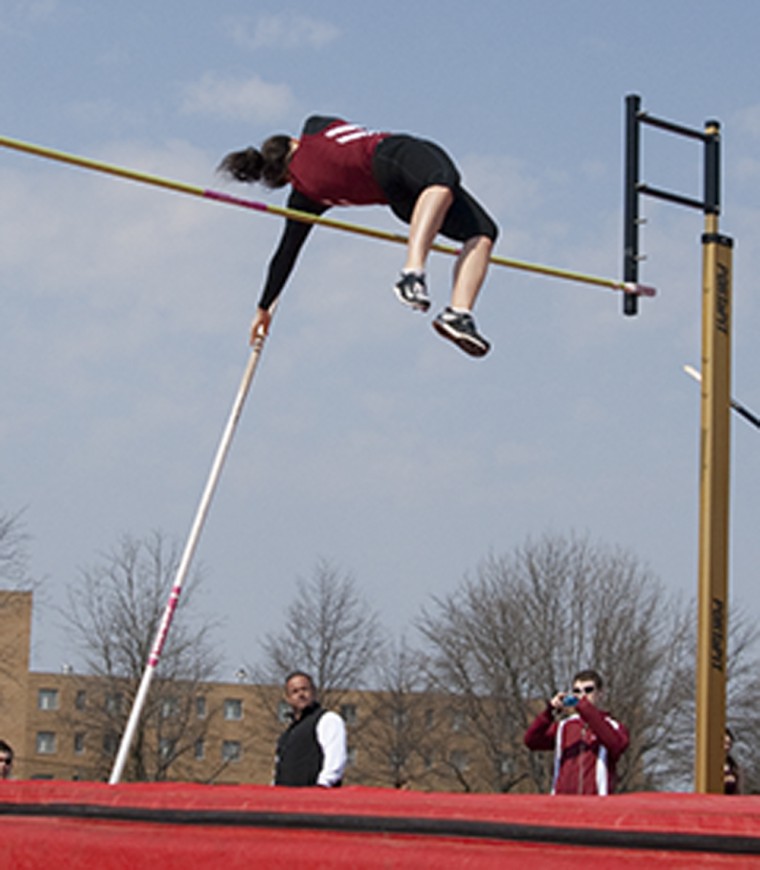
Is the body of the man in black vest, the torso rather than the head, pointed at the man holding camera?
no

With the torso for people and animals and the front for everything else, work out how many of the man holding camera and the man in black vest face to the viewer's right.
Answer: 0

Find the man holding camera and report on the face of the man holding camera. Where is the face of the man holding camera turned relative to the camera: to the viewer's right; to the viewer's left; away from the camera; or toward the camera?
toward the camera

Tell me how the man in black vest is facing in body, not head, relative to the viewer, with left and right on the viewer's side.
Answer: facing the viewer and to the left of the viewer

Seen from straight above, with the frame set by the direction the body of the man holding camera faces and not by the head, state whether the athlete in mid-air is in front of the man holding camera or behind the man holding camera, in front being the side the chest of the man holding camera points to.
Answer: in front
